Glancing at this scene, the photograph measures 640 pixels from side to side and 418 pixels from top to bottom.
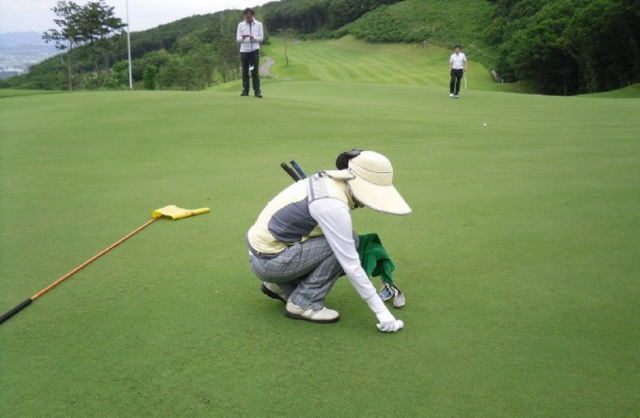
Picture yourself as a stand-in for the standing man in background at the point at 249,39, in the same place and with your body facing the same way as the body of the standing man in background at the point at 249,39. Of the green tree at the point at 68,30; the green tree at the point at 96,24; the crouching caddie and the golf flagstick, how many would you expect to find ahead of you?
2

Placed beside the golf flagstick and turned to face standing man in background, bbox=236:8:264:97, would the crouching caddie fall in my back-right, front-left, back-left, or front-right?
back-right

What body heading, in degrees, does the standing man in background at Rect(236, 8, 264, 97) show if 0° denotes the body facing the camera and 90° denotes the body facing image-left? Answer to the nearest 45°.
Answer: approximately 0°

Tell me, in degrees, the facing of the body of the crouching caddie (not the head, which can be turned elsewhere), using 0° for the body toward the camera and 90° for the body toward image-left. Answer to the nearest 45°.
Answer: approximately 270°

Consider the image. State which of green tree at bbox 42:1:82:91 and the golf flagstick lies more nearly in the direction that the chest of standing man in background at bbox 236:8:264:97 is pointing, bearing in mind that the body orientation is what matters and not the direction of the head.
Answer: the golf flagstick

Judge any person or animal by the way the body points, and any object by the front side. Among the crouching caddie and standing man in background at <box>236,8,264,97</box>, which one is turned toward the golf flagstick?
the standing man in background

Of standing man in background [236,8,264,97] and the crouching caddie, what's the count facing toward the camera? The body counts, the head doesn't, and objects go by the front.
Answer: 1

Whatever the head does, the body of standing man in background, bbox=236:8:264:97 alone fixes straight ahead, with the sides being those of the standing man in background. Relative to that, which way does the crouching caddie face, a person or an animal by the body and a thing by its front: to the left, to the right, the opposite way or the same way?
to the left

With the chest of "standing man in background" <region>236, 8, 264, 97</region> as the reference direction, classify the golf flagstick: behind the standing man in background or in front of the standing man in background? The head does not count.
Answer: in front

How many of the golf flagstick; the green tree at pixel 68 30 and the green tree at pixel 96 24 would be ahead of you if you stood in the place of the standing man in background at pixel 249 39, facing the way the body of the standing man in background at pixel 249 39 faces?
1

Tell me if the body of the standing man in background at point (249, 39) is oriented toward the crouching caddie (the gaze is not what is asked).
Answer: yes

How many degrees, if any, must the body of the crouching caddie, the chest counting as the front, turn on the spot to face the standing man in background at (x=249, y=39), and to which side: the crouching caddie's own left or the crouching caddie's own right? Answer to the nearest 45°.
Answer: approximately 90° to the crouching caddie's own left

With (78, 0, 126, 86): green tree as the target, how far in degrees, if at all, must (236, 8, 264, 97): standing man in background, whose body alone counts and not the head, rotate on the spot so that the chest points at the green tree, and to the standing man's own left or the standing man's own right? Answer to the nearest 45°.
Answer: approximately 180°
